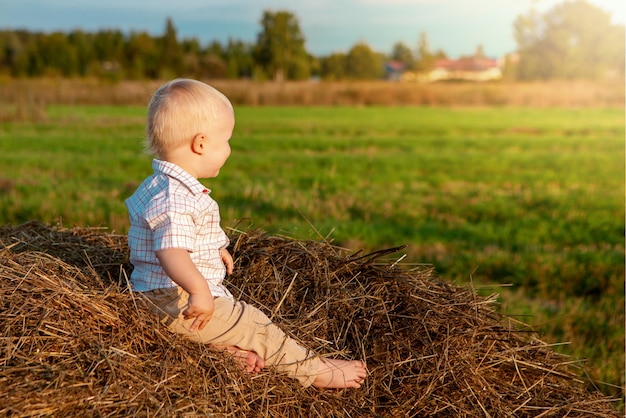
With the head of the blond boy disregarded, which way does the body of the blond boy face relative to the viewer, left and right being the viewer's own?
facing to the right of the viewer

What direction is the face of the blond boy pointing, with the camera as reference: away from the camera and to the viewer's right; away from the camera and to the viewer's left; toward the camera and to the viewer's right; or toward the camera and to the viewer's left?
away from the camera and to the viewer's right
